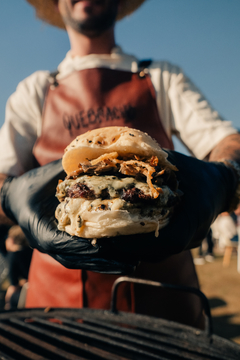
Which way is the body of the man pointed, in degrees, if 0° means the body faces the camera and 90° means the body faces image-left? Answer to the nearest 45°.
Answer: approximately 0°
